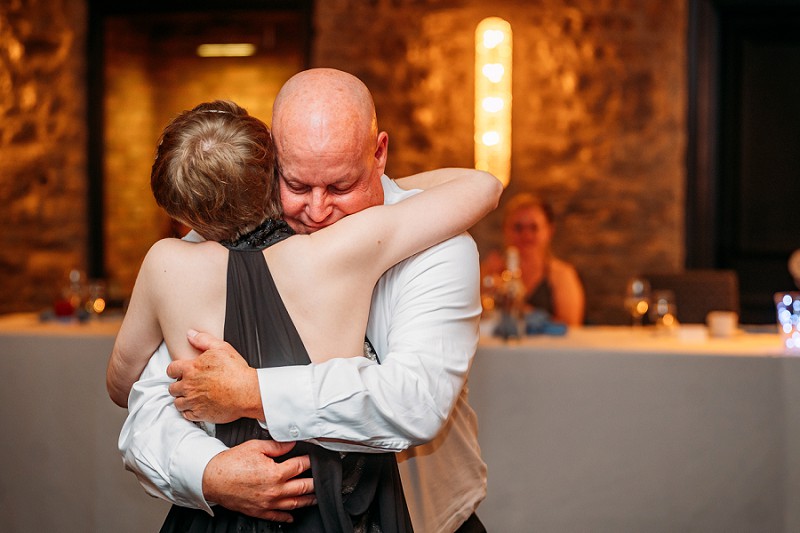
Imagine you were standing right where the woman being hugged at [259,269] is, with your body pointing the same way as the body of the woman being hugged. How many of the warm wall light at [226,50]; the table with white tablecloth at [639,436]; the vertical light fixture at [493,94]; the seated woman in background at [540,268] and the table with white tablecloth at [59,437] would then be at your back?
0

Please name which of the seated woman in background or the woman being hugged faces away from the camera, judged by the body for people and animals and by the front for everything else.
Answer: the woman being hugged

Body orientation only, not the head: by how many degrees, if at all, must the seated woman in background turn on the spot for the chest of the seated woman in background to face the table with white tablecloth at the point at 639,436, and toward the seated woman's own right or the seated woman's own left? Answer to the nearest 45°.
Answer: approximately 45° to the seated woman's own left

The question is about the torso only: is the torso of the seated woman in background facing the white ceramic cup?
no

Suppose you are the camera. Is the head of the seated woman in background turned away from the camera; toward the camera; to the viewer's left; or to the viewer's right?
toward the camera

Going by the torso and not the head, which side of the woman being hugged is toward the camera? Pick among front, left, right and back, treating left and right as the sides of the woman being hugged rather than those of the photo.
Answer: back

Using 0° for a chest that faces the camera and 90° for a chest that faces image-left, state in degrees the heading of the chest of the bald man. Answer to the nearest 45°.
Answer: approximately 45°

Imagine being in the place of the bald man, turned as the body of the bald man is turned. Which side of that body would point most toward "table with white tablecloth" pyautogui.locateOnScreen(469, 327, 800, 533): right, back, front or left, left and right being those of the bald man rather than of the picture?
back

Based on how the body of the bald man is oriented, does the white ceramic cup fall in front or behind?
behind

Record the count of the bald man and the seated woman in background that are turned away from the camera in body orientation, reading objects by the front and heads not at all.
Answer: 0

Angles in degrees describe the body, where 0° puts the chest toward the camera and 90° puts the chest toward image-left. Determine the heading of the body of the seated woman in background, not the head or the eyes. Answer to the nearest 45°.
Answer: approximately 45°

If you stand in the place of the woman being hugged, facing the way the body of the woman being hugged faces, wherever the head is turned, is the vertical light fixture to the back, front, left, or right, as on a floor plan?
front

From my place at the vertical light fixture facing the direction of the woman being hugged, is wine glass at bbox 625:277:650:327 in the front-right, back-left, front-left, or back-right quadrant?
front-left

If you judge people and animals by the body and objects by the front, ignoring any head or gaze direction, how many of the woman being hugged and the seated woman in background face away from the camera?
1

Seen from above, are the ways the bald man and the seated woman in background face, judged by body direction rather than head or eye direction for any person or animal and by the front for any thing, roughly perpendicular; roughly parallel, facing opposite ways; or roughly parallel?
roughly parallel
